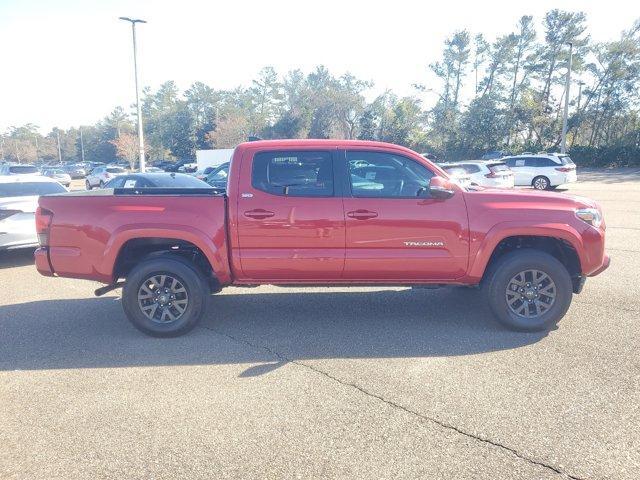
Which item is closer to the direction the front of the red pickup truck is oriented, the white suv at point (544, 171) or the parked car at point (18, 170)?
the white suv

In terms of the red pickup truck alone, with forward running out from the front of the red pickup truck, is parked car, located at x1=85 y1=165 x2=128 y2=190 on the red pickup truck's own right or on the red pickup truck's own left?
on the red pickup truck's own left

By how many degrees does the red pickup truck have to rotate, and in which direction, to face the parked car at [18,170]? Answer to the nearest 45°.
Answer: approximately 135° to its left

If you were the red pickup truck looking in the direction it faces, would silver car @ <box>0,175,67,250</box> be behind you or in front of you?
behind

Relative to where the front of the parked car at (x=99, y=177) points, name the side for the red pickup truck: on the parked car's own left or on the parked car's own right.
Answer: on the parked car's own left

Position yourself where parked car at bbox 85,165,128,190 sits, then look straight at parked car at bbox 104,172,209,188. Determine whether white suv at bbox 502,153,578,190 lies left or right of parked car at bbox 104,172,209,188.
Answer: left

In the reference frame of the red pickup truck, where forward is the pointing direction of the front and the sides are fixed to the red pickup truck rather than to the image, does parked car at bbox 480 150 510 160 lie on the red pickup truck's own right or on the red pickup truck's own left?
on the red pickup truck's own left

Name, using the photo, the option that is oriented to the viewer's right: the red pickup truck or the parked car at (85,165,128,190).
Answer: the red pickup truck

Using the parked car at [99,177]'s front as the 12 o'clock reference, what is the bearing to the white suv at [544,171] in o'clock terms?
The white suv is roughly at 9 o'clock from the parked car.

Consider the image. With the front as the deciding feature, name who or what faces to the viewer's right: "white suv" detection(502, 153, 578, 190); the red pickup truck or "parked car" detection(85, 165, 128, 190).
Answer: the red pickup truck

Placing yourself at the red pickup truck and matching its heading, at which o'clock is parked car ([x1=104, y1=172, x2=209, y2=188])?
The parked car is roughly at 8 o'clock from the red pickup truck.

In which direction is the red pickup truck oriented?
to the viewer's right

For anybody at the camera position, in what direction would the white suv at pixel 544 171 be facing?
facing away from the viewer and to the left of the viewer
